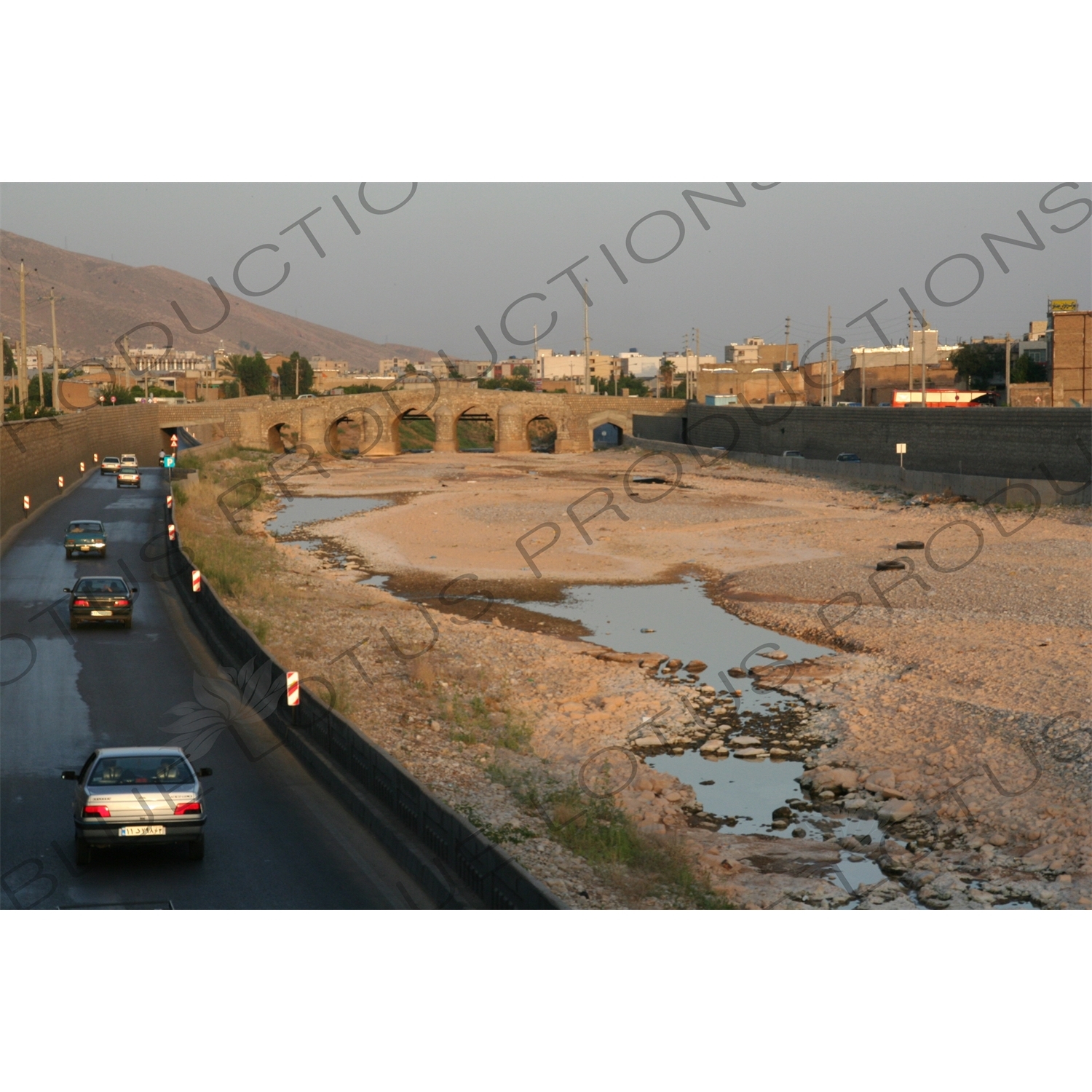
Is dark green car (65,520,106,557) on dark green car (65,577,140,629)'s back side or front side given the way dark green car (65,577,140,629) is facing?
on the front side

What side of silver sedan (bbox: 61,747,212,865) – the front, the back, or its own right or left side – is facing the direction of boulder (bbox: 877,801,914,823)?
right

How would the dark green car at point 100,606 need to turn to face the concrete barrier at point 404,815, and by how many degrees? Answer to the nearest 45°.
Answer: approximately 180°

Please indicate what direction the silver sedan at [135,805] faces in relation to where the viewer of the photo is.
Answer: facing away from the viewer

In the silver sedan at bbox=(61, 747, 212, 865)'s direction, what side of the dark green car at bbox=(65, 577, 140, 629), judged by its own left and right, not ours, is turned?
back

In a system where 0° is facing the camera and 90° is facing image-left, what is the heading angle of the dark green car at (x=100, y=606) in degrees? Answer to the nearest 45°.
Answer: approximately 180°

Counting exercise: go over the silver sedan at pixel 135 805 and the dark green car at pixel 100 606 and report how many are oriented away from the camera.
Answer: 2

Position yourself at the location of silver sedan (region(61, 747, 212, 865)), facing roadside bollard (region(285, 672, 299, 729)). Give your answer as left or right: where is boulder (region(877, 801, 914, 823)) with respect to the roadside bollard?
right
